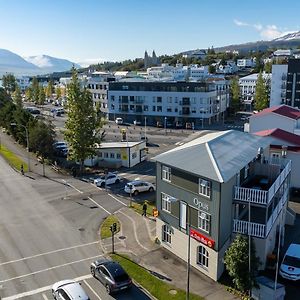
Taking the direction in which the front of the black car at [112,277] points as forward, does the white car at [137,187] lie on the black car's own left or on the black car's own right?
on the black car's own right

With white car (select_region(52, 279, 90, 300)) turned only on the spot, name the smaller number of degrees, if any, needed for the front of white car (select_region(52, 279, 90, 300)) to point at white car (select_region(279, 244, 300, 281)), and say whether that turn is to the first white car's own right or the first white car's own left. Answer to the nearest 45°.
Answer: approximately 135° to the first white car's own right

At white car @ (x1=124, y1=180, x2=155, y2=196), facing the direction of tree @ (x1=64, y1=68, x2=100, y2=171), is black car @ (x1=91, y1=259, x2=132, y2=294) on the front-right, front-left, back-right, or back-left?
back-left

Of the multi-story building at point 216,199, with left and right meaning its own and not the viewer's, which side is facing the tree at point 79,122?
right

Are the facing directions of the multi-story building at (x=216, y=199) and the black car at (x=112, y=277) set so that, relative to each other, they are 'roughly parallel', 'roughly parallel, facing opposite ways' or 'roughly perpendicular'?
roughly perpendicular

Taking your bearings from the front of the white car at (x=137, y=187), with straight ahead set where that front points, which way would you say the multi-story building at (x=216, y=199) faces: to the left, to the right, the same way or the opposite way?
the opposite way

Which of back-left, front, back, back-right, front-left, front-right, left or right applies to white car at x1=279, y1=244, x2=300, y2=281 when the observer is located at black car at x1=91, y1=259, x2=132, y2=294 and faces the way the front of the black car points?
back-right

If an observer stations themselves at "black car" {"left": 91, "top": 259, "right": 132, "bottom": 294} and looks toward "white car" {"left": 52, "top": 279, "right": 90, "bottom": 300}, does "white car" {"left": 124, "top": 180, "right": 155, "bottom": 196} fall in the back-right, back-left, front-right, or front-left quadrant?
back-right

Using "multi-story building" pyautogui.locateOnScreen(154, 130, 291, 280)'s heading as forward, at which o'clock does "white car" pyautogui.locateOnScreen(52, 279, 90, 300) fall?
The white car is roughly at 12 o'clock from the multi-story building.

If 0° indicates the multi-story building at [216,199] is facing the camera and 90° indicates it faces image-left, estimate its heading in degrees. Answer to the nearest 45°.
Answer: approximately 45°

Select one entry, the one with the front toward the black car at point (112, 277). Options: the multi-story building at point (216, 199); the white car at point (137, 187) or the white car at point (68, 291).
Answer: the multi-story building
